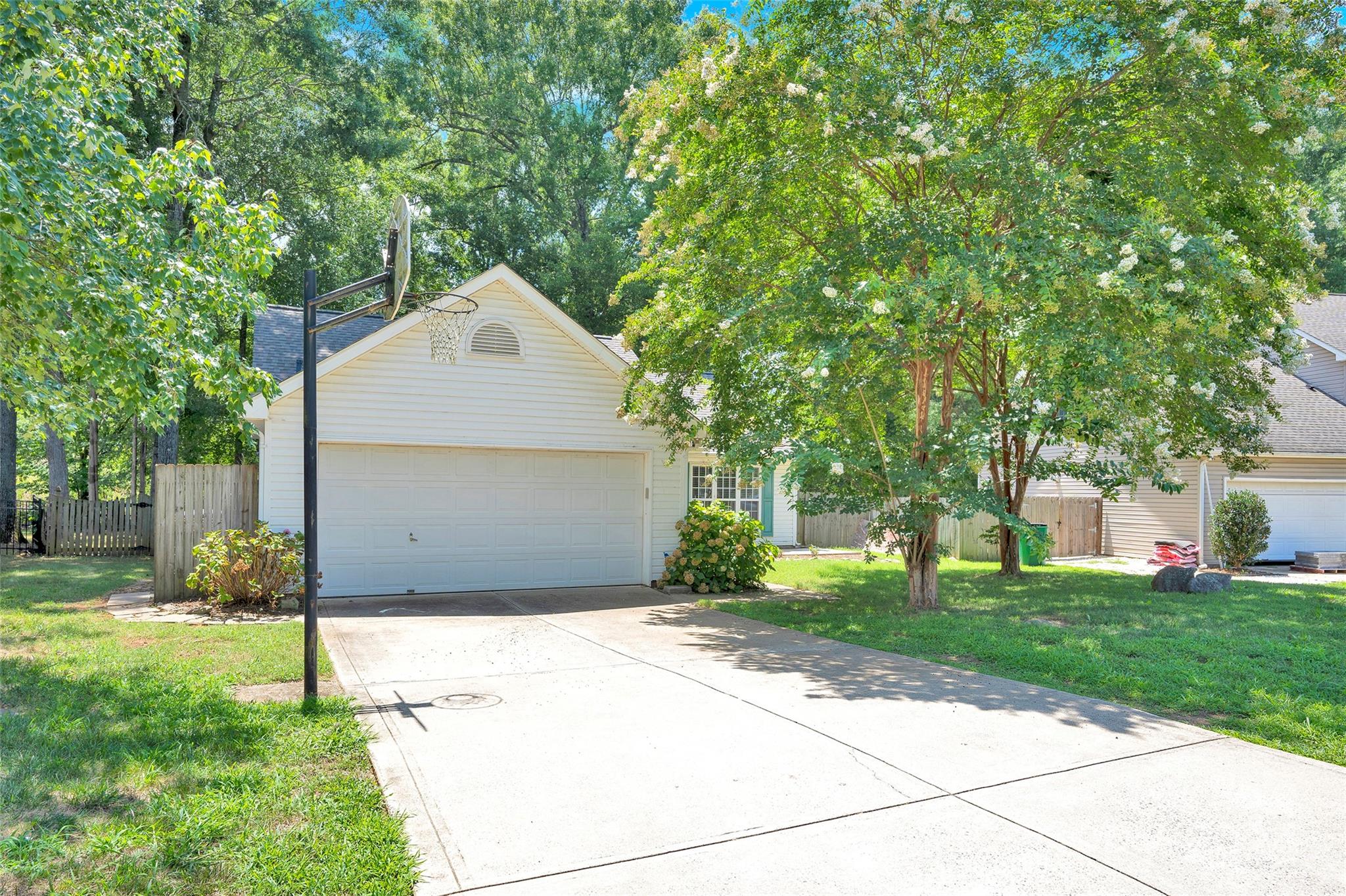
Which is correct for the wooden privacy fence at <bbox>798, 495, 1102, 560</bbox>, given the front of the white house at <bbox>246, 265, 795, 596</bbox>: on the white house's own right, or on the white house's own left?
on the white house's own left

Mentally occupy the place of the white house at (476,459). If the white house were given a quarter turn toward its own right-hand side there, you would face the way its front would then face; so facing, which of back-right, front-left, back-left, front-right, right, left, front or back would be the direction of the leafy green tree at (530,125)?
right

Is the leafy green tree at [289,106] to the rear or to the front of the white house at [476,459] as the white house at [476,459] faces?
to the rear

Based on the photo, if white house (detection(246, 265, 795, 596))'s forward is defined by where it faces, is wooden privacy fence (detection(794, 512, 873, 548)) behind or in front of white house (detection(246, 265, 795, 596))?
behind

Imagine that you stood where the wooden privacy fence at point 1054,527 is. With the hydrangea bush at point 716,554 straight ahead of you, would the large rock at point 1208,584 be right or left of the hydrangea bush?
left

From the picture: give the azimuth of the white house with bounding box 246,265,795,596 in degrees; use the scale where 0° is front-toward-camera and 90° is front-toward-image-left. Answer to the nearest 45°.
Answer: approximately 0°

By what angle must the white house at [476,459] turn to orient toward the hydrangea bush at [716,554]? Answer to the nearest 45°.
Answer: approximately 90° to its left

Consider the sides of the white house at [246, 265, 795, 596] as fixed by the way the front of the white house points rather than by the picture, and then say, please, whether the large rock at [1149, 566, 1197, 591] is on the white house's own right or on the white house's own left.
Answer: on the white house's own left
